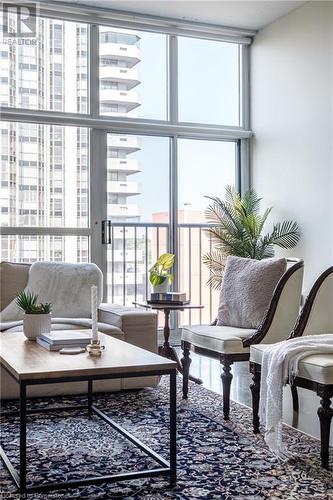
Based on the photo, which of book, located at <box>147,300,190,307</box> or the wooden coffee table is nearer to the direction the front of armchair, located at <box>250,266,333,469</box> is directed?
the wooden coffee table

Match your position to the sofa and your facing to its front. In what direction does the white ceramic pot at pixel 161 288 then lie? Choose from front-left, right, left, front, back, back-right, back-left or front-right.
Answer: left

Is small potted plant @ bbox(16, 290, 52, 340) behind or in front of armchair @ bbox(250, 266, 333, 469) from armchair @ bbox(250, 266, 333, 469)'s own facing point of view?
in front

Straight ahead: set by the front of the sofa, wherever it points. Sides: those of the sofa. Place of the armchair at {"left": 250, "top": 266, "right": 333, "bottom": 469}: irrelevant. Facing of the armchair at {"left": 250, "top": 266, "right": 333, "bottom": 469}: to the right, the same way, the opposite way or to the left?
to the right

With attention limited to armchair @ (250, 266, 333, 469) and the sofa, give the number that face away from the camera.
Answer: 0

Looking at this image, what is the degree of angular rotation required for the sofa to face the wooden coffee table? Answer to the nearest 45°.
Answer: approximately 45° to its right

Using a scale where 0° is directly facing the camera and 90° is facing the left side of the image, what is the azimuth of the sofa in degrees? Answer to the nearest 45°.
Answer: approximately 315°

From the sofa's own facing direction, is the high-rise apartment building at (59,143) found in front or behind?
behind

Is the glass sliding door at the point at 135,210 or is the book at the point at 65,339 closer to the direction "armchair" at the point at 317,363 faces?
the book

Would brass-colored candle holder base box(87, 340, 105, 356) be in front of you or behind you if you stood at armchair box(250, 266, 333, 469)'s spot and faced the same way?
in front

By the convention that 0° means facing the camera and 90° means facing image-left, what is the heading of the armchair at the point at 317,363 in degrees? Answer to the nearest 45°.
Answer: approximately 45°

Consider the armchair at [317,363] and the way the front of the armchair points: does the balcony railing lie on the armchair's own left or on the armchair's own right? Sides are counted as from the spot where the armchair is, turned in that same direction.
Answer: on the armchair's own right
